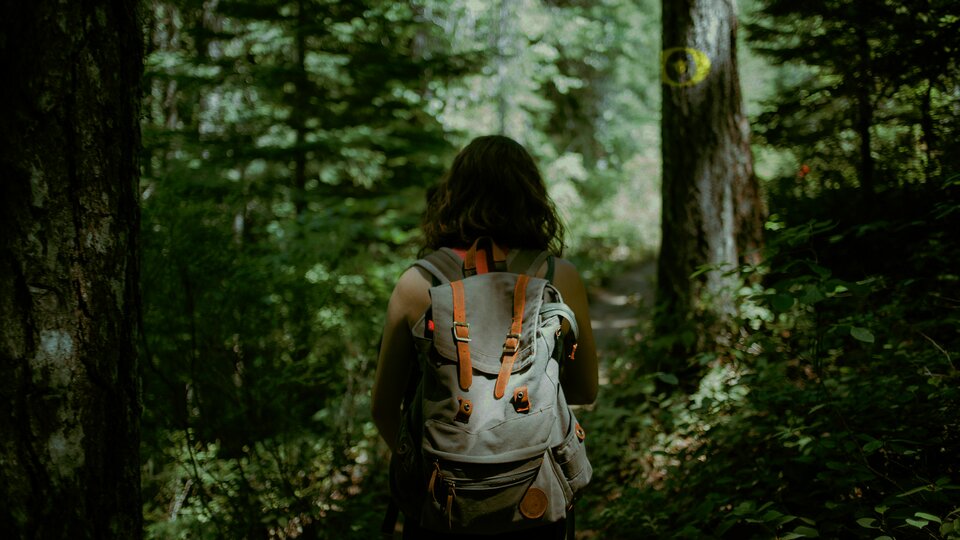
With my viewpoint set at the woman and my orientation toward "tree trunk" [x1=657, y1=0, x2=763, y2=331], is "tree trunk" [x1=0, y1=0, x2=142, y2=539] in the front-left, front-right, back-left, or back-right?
back-left

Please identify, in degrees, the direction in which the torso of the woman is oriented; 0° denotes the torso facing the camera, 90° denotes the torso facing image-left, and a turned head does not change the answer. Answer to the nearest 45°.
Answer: approximately 180°

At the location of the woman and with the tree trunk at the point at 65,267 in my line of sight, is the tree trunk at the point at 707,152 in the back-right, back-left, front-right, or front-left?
back-right

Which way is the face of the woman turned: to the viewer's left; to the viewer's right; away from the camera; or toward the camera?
away from the camera

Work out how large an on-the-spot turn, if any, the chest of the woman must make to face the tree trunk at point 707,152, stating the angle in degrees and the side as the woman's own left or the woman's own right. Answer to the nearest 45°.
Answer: approximately 45° to the woman's own right
